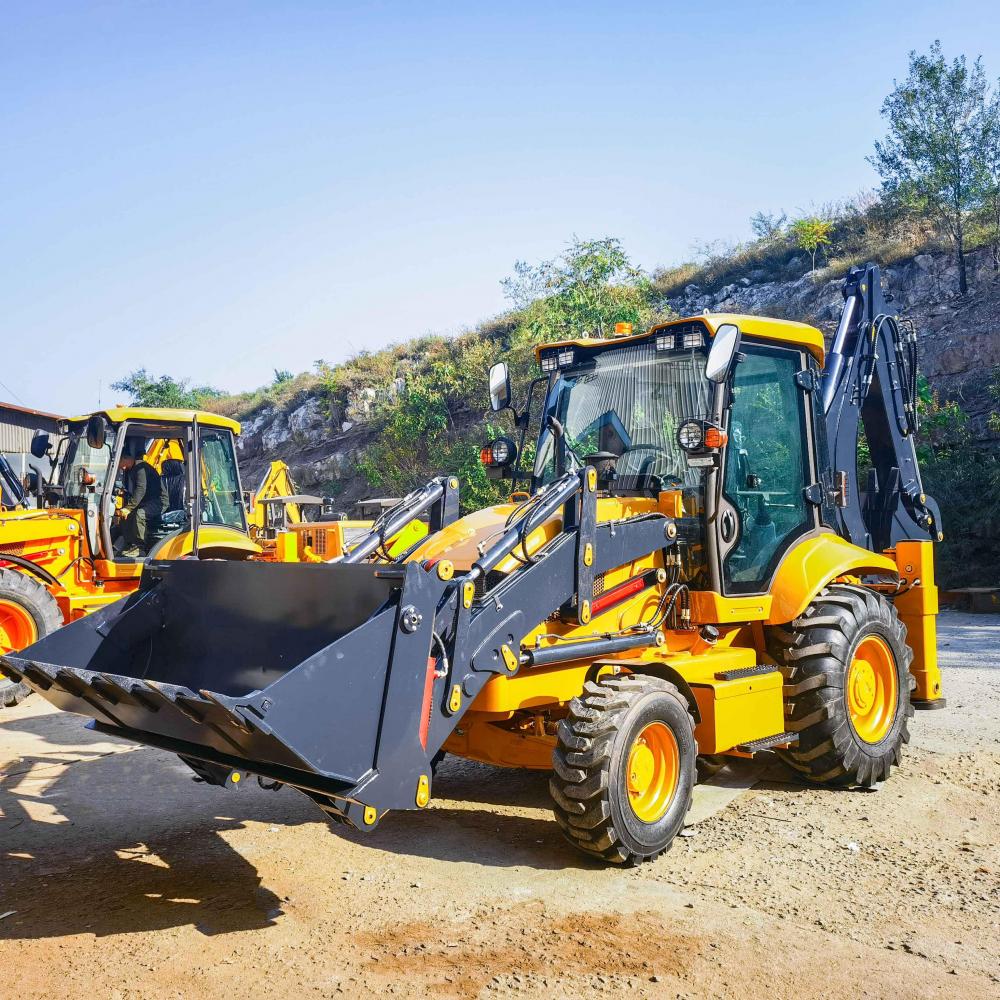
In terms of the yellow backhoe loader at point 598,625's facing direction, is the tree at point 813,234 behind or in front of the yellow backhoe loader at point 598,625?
behind

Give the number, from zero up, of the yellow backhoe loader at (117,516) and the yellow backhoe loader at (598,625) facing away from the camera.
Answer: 0

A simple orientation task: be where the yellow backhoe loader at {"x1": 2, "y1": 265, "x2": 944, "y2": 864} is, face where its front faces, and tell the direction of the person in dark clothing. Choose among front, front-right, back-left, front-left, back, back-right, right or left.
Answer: right

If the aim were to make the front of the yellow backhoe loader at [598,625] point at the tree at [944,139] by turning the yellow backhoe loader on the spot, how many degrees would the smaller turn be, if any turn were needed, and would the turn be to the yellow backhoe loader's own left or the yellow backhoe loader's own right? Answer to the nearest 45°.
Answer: approximately 180°

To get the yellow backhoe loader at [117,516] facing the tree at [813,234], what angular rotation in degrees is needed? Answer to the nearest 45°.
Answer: approximately 180°

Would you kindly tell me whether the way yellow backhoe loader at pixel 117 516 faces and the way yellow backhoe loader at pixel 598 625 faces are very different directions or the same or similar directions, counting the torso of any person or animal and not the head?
same or similar directions

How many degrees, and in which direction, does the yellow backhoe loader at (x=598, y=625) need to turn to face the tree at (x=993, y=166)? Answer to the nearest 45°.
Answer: approximately 180°

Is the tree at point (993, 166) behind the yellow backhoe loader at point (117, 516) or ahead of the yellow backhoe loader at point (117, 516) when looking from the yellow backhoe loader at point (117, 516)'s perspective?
behind

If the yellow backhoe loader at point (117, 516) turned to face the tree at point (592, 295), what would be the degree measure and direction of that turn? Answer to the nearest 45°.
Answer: approximately 180°

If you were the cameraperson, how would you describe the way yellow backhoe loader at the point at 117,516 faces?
facing the viewer and to the left of the viewer

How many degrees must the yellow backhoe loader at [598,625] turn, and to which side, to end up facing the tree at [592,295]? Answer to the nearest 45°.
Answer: approximately 135° to its right

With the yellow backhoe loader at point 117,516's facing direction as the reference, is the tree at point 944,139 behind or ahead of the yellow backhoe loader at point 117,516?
behind
